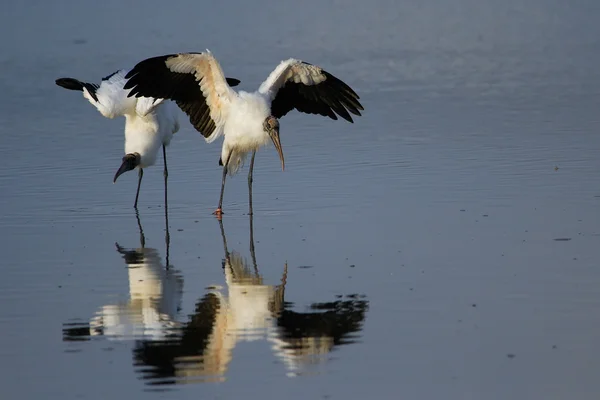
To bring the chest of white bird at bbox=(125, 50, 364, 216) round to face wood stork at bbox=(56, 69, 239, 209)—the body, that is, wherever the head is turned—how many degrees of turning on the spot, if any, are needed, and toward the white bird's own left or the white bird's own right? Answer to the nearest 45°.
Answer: approximately 180°

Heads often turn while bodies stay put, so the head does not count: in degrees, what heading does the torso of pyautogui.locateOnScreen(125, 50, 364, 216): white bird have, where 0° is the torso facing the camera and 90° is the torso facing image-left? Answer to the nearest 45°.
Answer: approximately 315°
